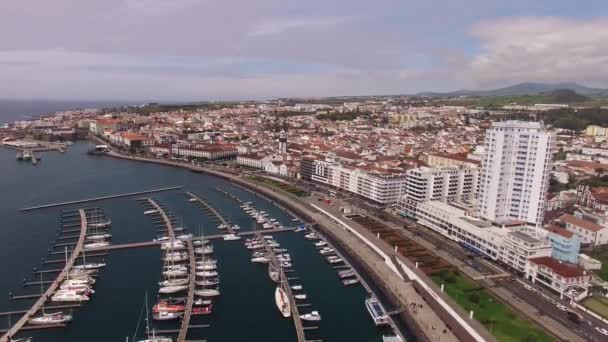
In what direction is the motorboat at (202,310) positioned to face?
to the viewer's right

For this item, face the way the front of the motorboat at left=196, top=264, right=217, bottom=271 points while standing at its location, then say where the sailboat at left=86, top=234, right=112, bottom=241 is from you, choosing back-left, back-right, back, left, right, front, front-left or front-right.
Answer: back-left

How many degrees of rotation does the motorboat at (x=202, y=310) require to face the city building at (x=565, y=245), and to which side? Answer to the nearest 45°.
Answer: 0° — it already faces it

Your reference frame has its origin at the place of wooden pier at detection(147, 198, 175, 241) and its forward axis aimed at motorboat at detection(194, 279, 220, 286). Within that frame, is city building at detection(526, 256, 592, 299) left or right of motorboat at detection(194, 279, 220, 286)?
left
